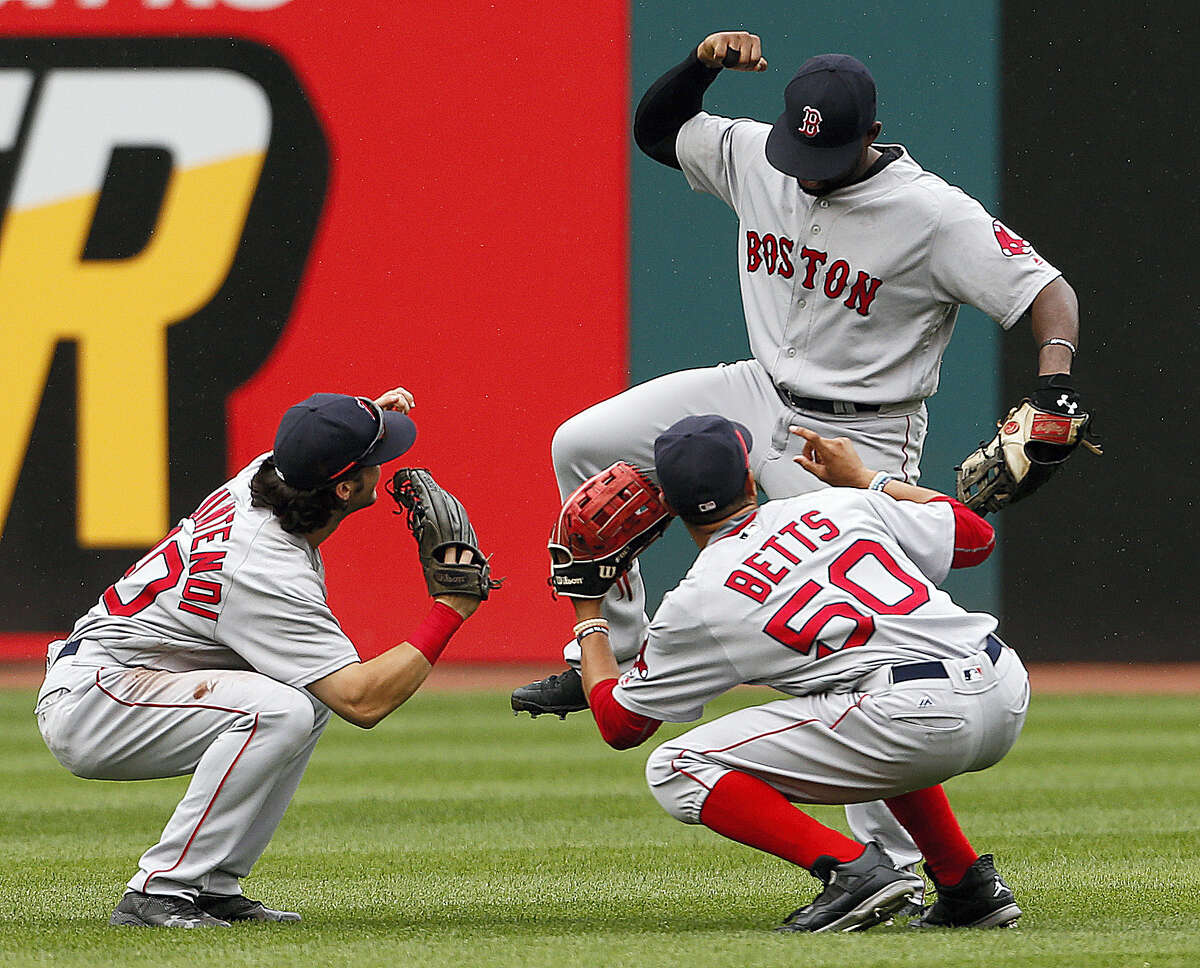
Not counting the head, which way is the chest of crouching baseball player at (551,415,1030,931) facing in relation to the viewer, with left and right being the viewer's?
facing away from the viewer and to the left of the viewer

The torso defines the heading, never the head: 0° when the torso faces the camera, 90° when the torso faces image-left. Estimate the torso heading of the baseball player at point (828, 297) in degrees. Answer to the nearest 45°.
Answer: approximately 45°

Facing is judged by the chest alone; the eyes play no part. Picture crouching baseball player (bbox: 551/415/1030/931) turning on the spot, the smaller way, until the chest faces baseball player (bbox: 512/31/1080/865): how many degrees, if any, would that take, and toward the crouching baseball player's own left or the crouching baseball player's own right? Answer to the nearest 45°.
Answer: approximately 45° to the crouching baseball player's own right

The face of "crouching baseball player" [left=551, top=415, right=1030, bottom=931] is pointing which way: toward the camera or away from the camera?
away from the camera

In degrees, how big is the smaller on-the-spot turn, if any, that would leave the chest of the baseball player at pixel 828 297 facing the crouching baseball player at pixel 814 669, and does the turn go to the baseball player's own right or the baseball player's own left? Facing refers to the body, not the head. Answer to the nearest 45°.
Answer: approximately 45° to the baseball player's own left

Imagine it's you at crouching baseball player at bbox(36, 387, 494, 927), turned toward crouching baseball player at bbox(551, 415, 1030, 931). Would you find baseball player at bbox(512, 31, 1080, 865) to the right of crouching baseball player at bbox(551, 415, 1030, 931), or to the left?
left
